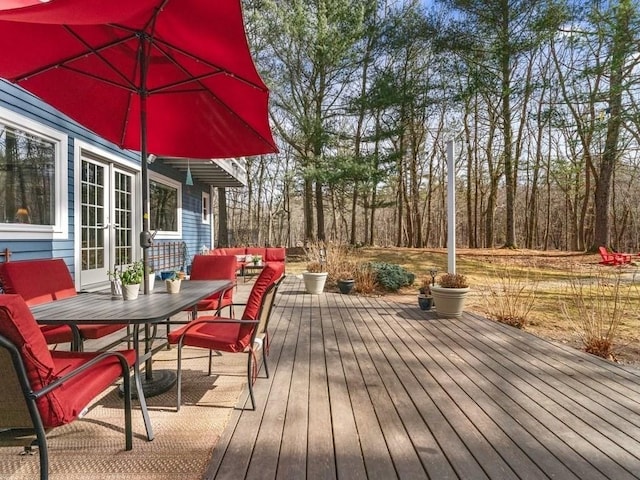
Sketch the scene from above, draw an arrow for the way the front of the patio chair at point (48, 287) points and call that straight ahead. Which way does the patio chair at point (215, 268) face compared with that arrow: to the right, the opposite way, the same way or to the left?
to the right

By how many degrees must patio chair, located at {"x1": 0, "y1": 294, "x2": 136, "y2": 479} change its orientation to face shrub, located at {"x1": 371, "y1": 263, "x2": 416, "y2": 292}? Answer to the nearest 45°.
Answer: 0° — it already faces it

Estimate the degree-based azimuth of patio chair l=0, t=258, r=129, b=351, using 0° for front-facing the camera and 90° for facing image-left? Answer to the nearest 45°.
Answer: approximately 315°

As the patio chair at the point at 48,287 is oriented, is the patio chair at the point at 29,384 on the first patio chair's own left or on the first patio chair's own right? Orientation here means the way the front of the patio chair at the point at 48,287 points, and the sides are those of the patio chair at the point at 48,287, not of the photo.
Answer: on the first patio chair's own right

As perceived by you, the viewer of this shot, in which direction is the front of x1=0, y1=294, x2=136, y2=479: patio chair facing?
facing away from the viewer and to the right of the viewer

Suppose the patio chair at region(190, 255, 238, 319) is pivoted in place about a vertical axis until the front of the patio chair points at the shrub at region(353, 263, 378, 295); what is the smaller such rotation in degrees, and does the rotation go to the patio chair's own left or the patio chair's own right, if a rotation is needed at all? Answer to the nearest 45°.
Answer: approximately 180°

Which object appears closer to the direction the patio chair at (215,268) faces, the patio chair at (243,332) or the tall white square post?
the patio chair

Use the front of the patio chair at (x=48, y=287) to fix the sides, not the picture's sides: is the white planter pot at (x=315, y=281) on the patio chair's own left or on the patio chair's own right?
on the patio chair's own left
